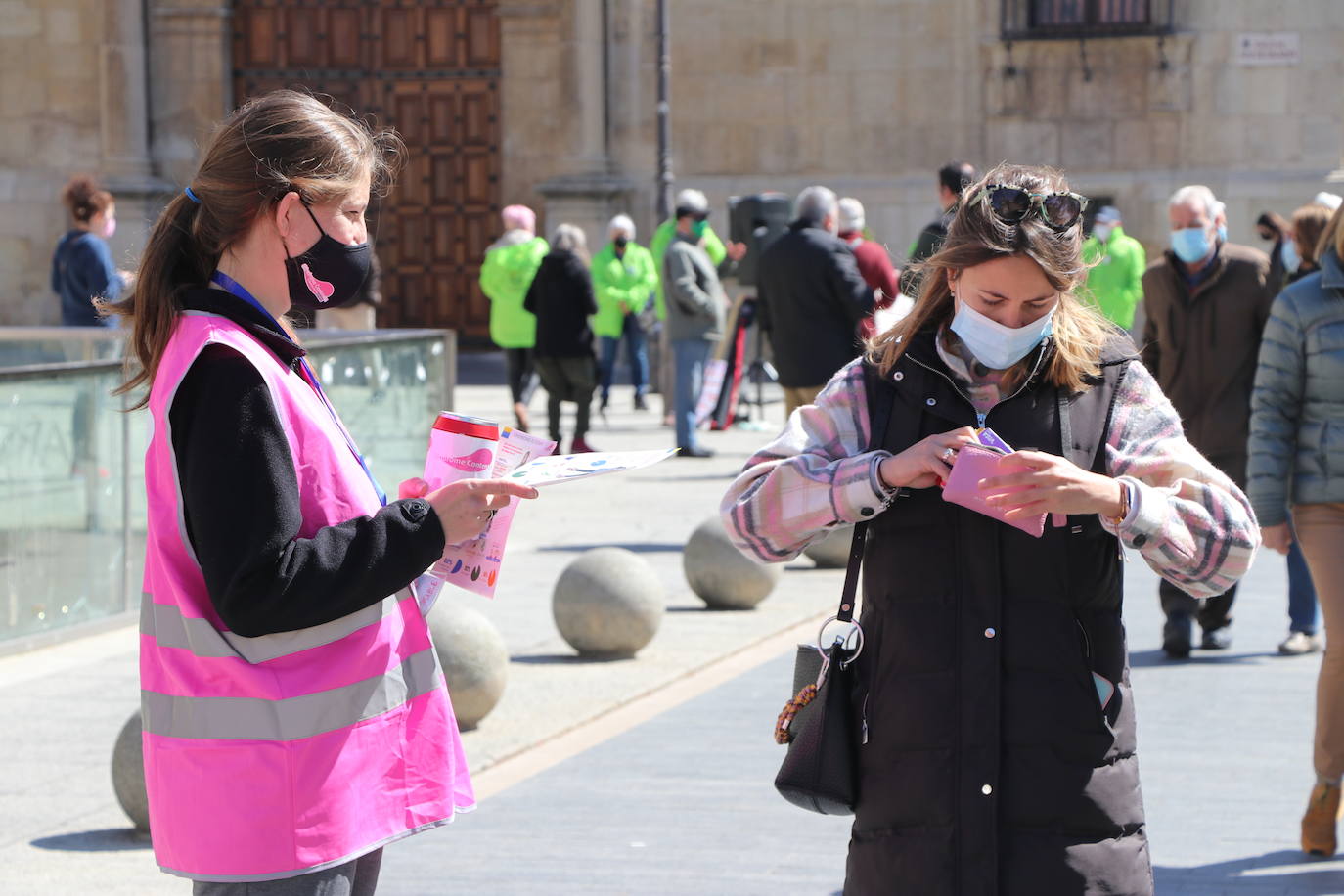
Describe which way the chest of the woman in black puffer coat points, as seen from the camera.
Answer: toward the camera

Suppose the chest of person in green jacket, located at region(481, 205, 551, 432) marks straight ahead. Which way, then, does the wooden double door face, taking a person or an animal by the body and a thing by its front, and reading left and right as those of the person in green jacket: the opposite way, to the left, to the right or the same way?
the opposite way

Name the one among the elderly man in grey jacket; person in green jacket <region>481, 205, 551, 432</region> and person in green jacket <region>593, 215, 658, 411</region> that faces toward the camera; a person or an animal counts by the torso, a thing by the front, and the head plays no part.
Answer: person in green jacket <region>593, 215, 658, 411</region>

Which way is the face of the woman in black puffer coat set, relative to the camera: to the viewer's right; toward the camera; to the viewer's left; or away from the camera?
toward the camera

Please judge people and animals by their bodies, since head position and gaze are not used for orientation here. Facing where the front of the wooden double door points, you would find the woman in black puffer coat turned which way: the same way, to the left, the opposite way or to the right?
the same way

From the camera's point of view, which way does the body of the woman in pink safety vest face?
to the viewer's right

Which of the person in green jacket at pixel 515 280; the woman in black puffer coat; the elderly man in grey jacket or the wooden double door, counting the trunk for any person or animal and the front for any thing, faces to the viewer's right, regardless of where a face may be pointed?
the elderly man in grey jacket

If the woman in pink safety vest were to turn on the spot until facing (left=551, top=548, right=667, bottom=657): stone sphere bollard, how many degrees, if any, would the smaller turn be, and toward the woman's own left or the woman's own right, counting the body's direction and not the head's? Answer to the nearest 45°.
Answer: approximately 90° to the woman's own left

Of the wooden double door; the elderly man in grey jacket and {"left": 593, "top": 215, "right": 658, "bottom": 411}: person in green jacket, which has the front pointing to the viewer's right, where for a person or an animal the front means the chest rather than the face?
the elderly man in grey jacket

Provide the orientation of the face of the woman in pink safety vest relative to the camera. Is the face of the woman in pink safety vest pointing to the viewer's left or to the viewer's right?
to the viewer's right

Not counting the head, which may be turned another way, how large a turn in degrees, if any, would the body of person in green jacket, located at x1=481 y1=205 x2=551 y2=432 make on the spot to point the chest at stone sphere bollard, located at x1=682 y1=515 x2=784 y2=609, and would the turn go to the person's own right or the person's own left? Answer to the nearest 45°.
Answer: approximately 180°

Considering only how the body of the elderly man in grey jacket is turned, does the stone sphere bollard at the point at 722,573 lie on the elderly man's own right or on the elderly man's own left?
on the elderly man's own right

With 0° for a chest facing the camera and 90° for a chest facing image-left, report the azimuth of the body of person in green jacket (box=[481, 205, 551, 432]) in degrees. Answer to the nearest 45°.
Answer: approximately 180°

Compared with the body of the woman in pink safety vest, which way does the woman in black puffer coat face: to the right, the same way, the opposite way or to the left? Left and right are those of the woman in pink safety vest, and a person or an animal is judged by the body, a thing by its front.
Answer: to the right

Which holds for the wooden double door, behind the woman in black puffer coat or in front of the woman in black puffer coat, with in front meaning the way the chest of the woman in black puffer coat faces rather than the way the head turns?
behind

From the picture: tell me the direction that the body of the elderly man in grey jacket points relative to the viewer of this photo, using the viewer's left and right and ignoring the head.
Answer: facing to the right of the viewer

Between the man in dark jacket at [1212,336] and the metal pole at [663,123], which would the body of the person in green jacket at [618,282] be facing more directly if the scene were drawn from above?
the man in dark jacket

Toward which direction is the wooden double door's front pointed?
toward the camera
